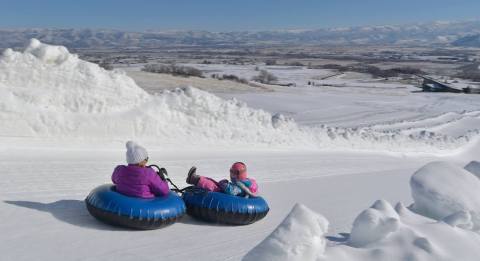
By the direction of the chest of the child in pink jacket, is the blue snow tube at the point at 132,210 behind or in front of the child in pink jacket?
in front

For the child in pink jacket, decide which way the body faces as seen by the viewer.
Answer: to the viewer's left

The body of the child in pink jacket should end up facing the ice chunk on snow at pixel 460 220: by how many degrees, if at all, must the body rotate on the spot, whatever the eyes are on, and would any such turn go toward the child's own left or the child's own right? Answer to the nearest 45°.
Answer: approximately 135° to the child's own left

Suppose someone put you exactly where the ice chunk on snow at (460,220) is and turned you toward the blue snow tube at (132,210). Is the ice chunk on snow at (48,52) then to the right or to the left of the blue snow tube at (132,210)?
right
